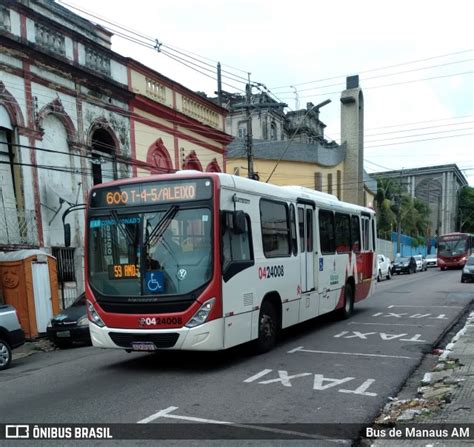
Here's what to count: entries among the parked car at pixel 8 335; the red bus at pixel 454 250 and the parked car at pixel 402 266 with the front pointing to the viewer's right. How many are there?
0

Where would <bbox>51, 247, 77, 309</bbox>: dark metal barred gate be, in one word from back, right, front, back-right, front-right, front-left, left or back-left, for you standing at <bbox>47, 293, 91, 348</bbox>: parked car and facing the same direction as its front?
back-right

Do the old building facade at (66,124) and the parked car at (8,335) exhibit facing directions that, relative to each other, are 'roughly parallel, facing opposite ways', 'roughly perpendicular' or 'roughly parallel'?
roughly perpendicular

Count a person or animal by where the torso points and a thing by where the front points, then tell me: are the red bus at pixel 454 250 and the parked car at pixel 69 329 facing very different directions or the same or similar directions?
same or similar directions

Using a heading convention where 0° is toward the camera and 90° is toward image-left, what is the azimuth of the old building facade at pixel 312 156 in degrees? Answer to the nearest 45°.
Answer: approximately 315°

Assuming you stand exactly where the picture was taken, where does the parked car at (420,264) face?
facing the viewer and to the left of the viewer

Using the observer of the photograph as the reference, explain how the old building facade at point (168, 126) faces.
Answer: facing the viewer and to the right of the viewer

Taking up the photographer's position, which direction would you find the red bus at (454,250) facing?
facing the viewer

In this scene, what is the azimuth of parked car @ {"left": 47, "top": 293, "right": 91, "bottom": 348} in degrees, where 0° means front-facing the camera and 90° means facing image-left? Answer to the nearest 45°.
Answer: approximately 45°

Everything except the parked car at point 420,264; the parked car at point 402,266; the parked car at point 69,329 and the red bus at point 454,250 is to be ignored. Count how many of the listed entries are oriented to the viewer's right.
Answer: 0
